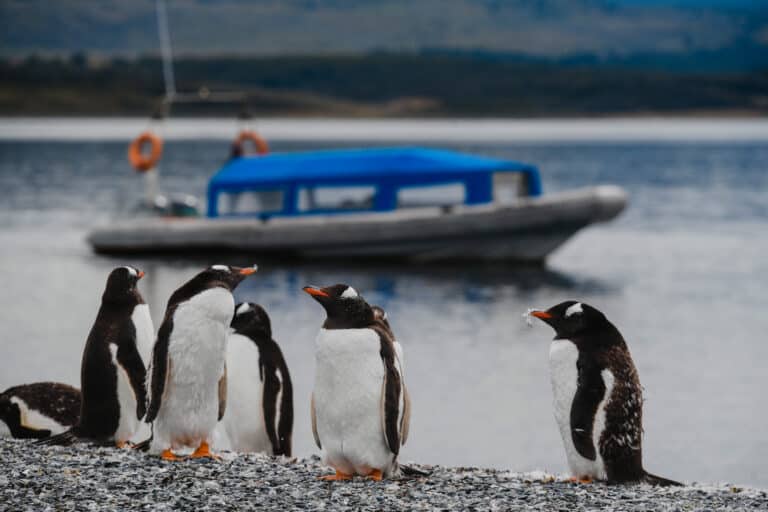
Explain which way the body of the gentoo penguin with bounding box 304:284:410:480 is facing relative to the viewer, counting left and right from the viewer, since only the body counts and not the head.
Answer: facing the viewer and to the left of the viewer

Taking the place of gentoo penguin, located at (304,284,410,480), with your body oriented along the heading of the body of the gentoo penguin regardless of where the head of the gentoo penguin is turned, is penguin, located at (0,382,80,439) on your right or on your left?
on your right

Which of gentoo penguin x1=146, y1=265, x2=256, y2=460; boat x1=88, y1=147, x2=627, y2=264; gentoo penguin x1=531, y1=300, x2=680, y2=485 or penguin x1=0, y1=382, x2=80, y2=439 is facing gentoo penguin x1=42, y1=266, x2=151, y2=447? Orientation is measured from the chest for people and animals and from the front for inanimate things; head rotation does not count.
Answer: gentoo penguin x1=531, y1=300, x2=680, y2=485

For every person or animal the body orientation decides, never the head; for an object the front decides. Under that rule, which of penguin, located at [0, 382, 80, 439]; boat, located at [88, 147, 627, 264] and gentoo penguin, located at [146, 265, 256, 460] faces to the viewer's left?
the penguin

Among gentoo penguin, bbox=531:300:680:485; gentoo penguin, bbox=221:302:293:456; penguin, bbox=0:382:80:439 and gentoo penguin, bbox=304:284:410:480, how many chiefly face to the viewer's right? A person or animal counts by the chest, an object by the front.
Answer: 0

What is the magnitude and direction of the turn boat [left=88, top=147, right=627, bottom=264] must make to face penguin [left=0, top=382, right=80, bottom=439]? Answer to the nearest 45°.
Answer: approximately 90° to its right

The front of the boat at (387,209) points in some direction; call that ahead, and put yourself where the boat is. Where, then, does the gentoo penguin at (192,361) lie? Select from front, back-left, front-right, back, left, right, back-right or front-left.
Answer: right

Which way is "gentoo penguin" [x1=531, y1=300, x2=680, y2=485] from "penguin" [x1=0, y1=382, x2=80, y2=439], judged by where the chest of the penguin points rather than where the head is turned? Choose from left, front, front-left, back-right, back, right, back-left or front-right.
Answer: back-left

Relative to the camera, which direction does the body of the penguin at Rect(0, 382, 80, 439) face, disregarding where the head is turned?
to the viewer's left

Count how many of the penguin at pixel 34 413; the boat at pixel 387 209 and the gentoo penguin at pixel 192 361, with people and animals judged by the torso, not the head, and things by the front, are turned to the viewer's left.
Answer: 1

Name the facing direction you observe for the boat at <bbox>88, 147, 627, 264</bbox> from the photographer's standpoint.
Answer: facing to the right of the viewer

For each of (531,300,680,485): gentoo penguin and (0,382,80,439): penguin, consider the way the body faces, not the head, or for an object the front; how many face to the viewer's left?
2

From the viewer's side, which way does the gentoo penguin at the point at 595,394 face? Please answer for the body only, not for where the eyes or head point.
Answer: to the viewer's left

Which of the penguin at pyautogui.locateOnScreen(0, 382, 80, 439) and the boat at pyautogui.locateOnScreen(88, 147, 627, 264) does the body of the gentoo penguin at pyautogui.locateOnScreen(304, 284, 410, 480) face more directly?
the penguin

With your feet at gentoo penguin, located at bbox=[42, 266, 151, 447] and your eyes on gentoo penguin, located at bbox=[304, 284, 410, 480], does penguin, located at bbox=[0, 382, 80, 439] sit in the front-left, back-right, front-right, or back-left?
back-left

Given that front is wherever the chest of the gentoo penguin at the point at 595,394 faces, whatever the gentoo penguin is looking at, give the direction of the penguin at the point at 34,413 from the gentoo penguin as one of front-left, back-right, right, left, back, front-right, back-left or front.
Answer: front

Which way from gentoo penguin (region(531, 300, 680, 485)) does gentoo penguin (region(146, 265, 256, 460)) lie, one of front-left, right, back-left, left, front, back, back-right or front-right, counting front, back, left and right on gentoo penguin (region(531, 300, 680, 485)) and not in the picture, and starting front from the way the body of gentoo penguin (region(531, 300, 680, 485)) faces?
front

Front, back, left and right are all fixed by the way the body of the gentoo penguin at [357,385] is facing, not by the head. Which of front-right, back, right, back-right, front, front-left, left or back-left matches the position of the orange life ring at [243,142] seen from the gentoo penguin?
back-right

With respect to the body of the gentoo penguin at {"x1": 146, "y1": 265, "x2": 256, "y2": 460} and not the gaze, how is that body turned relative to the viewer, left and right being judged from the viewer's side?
facing the viewer and to the right of the viewer

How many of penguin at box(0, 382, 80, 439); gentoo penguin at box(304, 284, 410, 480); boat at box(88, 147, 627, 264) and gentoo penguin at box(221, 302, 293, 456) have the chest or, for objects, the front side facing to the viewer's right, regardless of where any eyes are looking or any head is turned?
1
